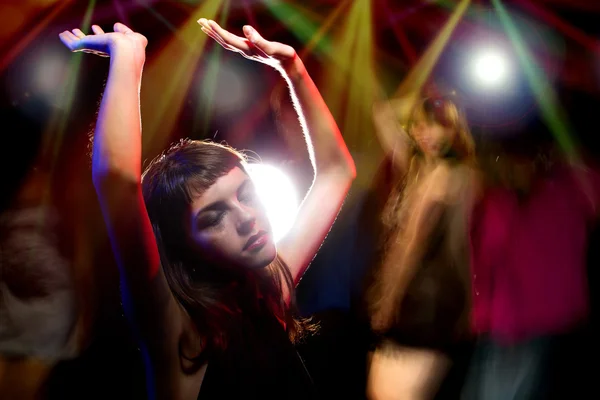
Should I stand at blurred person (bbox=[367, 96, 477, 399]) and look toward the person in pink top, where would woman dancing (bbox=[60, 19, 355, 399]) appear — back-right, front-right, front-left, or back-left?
back-right

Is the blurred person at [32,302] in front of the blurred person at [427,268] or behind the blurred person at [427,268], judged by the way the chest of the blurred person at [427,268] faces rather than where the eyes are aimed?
in front

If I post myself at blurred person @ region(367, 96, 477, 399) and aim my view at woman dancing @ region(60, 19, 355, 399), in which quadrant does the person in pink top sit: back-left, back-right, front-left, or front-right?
back-left

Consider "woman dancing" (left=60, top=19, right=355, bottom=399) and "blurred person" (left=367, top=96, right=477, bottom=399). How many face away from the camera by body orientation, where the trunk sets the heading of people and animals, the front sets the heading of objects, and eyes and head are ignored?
0

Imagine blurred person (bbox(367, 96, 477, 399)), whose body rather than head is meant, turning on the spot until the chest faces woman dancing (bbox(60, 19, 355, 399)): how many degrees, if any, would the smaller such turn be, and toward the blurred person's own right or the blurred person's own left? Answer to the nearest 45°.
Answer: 0° — they already face them

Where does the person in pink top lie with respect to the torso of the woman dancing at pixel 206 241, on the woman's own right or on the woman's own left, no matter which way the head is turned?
on the woman's own left

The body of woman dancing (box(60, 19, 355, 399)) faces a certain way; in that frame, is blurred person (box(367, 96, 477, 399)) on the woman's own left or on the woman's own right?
on the woman's own left

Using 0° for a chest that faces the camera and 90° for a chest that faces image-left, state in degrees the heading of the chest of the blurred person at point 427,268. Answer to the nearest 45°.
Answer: approximately 45°
